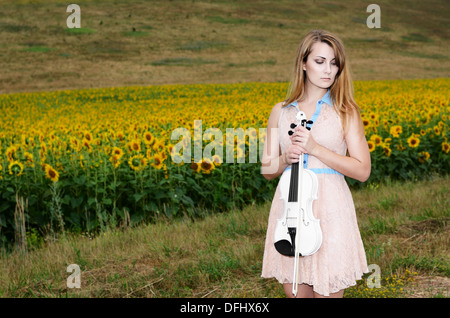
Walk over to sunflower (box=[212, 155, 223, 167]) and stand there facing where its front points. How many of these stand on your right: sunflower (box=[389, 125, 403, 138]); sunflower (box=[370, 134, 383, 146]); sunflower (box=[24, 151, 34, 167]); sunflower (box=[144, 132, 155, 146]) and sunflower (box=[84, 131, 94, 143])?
3

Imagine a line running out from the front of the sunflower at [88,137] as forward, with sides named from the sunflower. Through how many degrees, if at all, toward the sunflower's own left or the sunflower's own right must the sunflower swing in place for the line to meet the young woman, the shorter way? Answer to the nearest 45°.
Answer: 0° — it already faces them

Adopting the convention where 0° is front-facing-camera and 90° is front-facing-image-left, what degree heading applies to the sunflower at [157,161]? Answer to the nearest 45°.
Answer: approximately 0°

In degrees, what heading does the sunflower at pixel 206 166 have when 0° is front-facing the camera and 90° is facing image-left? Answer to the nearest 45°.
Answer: approximately 0°

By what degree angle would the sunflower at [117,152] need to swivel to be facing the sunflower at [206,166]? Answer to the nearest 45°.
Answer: approximately 90° to its left

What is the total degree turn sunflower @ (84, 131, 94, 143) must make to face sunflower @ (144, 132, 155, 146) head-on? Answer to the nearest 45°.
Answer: approximately 45° to its left

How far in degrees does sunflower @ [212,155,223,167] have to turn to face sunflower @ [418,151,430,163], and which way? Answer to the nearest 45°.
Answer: approximately 135° to its left

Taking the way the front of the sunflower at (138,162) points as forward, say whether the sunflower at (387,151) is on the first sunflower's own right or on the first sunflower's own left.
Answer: on the first sunflower's own left

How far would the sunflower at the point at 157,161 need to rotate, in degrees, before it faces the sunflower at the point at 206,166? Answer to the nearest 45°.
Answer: approximately 135° to its left
